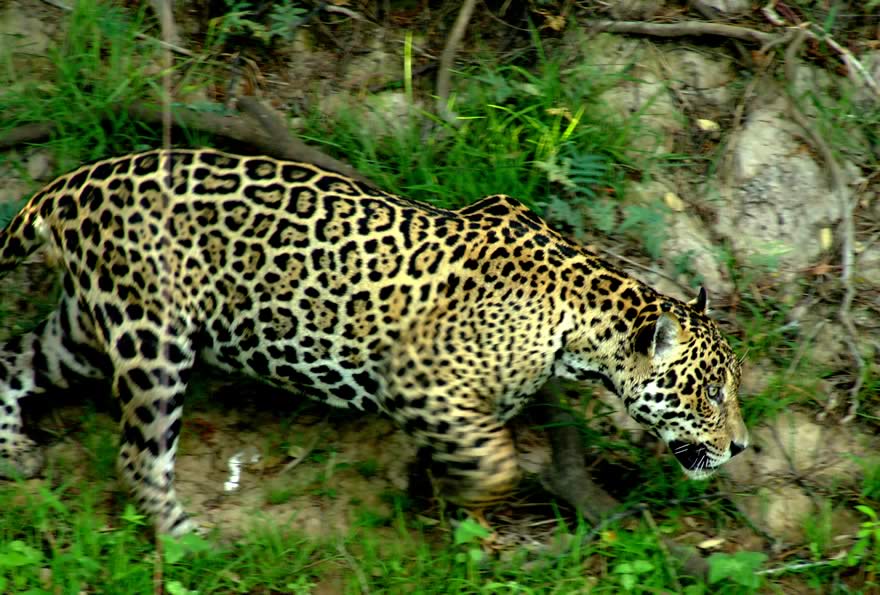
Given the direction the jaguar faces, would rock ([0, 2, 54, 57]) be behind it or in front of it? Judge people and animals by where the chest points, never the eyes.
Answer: behind

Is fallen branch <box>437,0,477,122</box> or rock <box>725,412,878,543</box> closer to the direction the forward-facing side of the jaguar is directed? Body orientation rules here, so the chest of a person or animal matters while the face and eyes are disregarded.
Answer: the rock

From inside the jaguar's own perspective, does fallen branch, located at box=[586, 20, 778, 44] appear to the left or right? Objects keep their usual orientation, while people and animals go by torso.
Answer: on its left

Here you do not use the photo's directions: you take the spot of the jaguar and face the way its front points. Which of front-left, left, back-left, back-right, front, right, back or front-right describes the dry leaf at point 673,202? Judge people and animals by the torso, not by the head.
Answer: front-left

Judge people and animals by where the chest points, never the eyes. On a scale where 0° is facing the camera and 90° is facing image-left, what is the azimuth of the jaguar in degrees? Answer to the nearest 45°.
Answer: approximately 270°

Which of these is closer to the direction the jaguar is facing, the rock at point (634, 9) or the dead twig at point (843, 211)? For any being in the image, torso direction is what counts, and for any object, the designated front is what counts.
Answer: the dead twig

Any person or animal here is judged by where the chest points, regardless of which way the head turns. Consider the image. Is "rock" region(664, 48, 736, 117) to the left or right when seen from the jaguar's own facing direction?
on its left

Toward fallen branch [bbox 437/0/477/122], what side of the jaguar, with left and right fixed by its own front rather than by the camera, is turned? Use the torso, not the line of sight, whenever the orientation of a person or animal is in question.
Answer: left

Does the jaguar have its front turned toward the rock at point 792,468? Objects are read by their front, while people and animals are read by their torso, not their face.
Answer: yes

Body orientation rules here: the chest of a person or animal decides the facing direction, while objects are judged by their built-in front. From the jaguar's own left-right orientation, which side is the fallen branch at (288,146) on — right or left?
on its left

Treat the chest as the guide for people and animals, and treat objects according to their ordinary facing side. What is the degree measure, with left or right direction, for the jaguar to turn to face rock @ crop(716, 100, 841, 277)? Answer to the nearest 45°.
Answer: approximately 45° to its left
